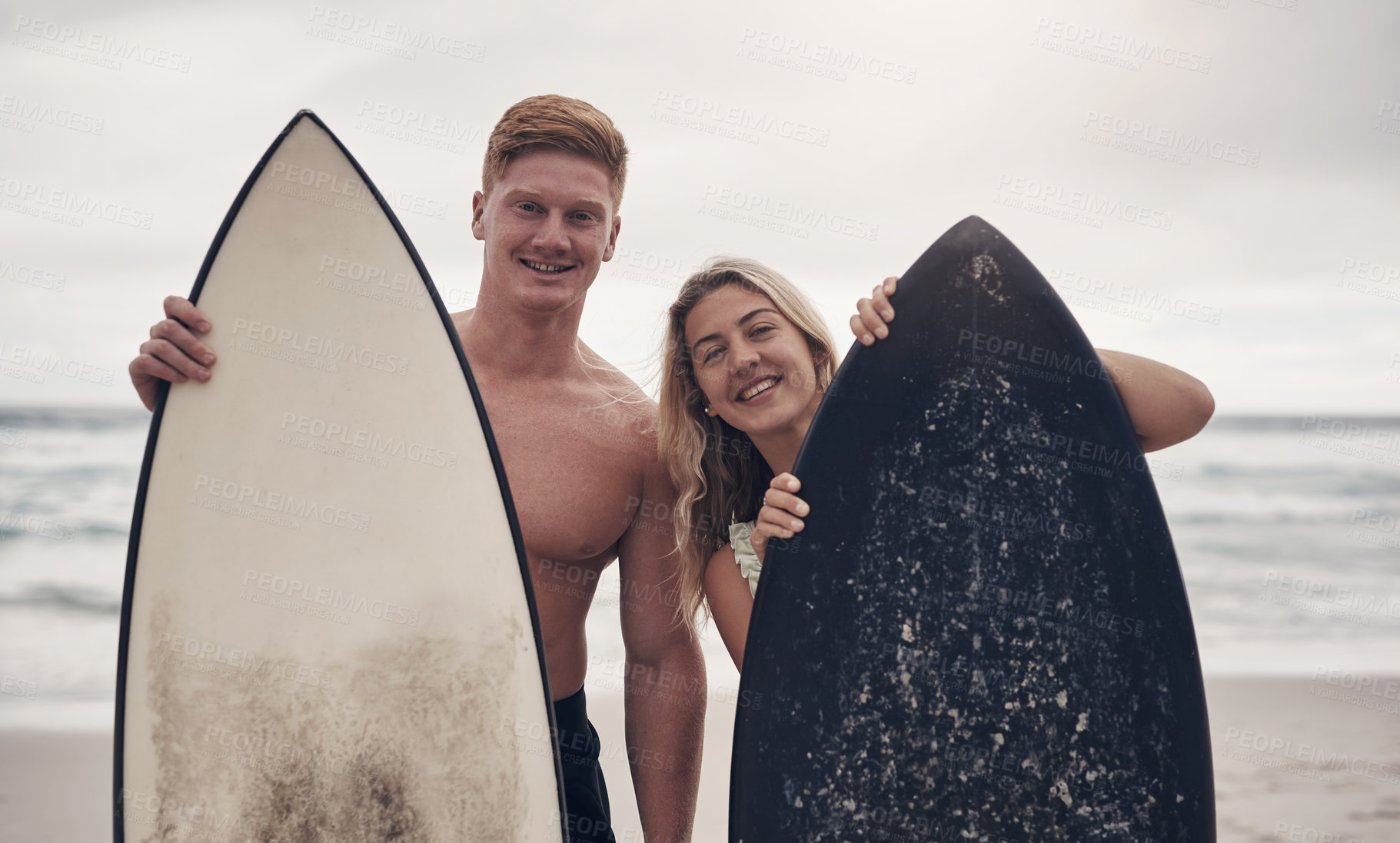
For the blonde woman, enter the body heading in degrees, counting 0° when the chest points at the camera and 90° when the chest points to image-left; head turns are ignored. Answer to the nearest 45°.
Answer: approximately 0°

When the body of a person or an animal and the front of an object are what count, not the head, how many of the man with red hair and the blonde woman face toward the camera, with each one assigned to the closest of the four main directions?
2
